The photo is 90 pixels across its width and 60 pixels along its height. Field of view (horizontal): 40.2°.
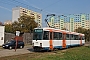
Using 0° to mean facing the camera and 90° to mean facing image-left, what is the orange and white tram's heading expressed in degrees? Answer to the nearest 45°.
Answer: approximately 45°
